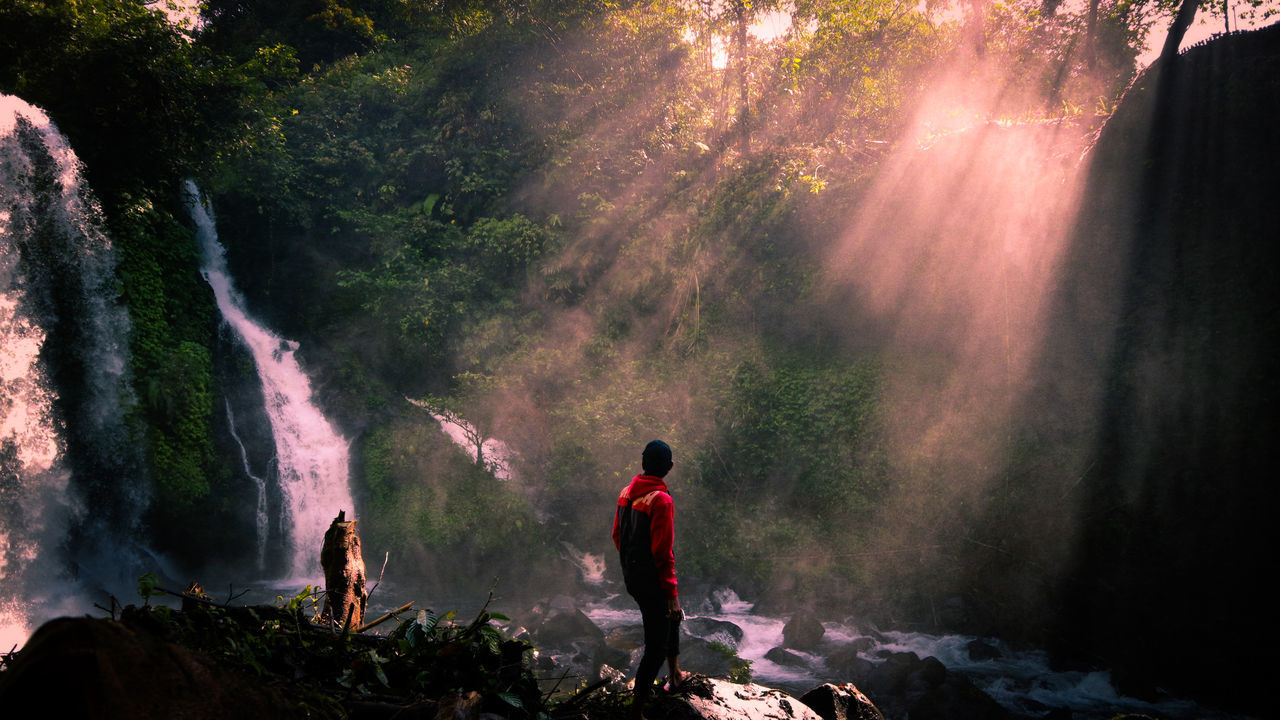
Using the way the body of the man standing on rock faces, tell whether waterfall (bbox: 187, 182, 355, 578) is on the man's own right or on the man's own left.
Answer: on the man's own left

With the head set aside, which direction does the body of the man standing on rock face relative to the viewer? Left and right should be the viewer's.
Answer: facing away from the viewer and to the right of the viewer

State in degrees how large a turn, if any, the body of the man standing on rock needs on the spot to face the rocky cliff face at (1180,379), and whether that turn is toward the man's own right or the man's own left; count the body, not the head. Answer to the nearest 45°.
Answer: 0° — they already face it

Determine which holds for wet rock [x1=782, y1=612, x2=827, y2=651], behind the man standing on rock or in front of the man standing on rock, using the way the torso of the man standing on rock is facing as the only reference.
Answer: in front

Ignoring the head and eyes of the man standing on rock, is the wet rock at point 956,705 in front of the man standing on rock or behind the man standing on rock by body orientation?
in front

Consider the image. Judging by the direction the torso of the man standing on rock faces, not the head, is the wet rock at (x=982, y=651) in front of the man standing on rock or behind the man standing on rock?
in front

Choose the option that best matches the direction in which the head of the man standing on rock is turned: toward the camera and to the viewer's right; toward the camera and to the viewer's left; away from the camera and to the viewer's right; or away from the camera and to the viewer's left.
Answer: away from the camera and to the viewer's right
